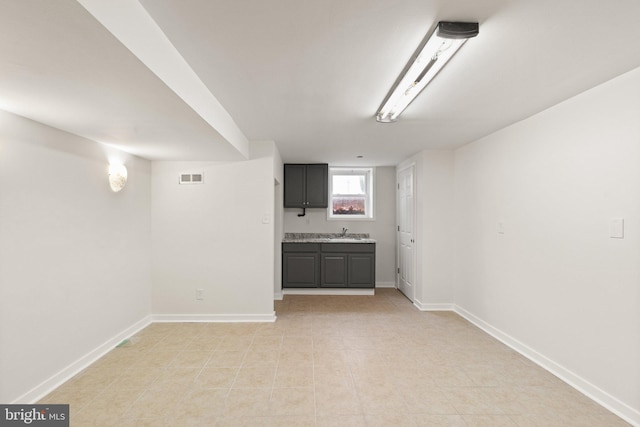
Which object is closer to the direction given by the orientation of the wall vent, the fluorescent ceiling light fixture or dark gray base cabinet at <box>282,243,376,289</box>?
the fluorescent ceiling light fixture

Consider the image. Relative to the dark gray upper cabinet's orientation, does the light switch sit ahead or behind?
ahead

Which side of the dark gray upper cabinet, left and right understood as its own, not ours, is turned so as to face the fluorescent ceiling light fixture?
front

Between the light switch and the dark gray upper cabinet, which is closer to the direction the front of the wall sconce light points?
the light switch

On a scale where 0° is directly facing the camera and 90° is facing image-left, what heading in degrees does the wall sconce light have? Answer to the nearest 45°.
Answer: approximately 315°

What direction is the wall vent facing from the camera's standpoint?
toward the camera

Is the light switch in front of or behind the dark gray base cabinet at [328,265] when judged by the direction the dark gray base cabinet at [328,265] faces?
in front

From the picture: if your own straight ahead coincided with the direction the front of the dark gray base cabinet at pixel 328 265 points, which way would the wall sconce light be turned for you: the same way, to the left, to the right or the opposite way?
to the left

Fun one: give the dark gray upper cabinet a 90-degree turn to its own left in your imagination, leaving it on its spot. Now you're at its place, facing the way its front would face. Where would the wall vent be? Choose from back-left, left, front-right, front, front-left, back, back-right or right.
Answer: back-right

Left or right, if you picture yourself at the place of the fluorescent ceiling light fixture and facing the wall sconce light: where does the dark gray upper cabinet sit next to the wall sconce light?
right

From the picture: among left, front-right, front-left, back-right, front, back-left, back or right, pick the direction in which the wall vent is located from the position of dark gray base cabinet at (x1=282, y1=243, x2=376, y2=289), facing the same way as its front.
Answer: front-right

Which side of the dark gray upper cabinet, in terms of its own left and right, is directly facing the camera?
front

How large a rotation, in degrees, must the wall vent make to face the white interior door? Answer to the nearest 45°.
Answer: approximately 90° to its left
